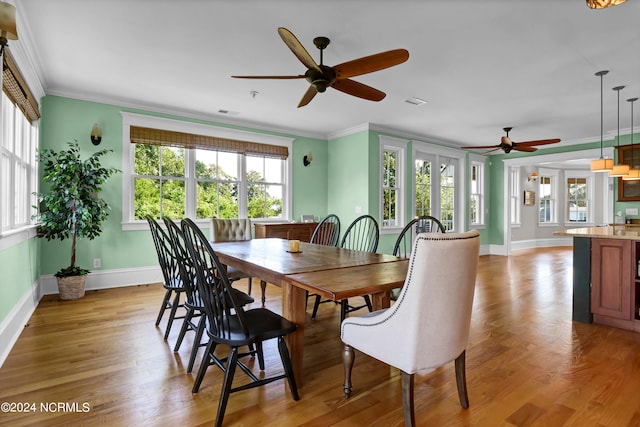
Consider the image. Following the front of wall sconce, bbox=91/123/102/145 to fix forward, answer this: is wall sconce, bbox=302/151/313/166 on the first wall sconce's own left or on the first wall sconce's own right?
on the first wall sconce's own left

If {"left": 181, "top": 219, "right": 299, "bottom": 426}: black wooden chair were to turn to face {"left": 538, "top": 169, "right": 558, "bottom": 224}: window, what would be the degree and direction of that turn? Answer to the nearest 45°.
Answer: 0° — it already faces it

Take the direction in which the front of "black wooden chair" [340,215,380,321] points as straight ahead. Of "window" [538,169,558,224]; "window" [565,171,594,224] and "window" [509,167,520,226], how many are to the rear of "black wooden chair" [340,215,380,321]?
3

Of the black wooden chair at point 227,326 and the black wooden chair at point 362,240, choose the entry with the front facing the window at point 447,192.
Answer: the black wooden chair at point 227,326

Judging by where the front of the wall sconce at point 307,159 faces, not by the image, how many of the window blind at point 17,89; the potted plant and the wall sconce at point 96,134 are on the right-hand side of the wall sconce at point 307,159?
3

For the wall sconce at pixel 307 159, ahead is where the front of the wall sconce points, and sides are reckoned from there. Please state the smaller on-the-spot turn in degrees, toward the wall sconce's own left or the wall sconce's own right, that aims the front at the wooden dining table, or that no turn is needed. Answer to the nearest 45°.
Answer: approximately 45° to the wall sconce's own right

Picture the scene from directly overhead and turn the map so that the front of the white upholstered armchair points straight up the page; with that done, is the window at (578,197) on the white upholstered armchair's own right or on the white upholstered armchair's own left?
on the white upholstered armchair's own right

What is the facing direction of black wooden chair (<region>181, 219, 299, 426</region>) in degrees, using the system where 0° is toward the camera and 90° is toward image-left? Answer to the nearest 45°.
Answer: approximately 225°

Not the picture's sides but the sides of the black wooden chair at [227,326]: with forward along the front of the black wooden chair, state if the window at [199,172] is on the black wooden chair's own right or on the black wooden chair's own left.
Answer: on the black wooden chair's own left

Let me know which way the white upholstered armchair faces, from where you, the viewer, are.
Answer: facing away from the viewer and to the left of the viewer

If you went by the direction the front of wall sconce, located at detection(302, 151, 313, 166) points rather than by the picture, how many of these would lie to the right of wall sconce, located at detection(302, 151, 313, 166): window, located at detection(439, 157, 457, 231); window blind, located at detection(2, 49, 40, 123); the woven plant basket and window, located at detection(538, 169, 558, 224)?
2
